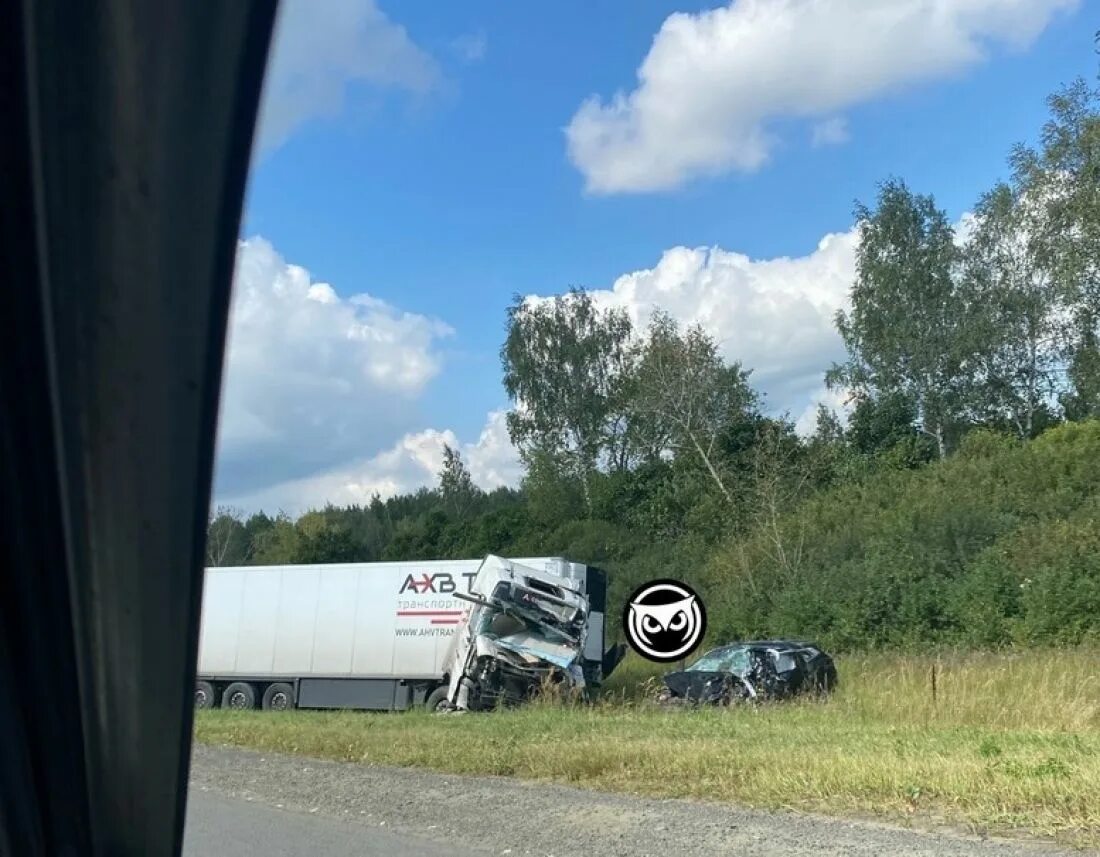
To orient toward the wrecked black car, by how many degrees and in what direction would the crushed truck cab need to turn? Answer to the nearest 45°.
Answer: approximately 90° to its left

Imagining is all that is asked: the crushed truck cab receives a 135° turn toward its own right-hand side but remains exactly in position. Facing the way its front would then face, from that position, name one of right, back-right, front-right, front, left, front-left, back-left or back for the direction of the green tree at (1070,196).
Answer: right

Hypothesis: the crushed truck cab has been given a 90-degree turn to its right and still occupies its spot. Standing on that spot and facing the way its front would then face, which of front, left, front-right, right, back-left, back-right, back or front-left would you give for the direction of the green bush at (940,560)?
back-right

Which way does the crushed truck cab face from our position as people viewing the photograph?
facing the viewer
